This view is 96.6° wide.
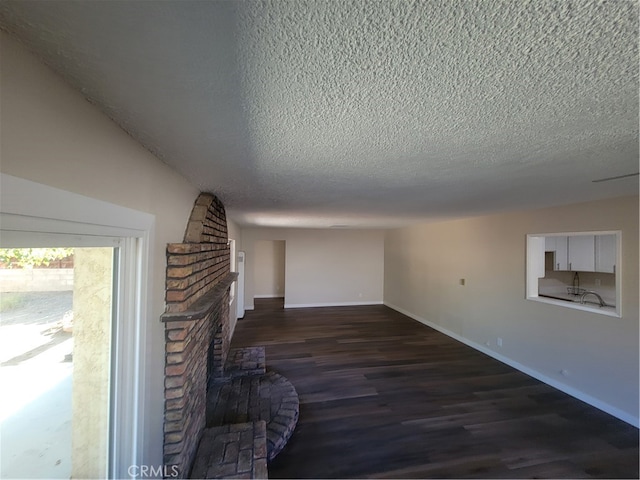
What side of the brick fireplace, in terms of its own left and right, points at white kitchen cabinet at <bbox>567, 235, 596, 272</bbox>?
front

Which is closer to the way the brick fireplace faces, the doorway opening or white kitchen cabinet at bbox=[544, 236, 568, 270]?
the white kitchen cabinet

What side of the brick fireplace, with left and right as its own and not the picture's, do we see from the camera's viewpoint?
right

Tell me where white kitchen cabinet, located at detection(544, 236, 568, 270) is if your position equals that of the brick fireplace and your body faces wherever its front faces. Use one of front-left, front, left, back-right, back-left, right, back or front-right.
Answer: front

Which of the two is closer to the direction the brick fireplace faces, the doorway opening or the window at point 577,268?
the window

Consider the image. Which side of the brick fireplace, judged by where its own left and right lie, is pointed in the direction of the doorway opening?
left

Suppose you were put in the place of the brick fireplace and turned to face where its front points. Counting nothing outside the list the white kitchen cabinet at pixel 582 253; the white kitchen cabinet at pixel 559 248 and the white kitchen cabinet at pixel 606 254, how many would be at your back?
0

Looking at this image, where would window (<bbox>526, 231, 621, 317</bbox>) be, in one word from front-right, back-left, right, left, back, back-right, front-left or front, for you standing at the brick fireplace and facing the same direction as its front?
front

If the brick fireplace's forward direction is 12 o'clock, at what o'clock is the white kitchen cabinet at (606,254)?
The white kitchen cabinet is roughly at 12 o'clock from the brick fireplace.
